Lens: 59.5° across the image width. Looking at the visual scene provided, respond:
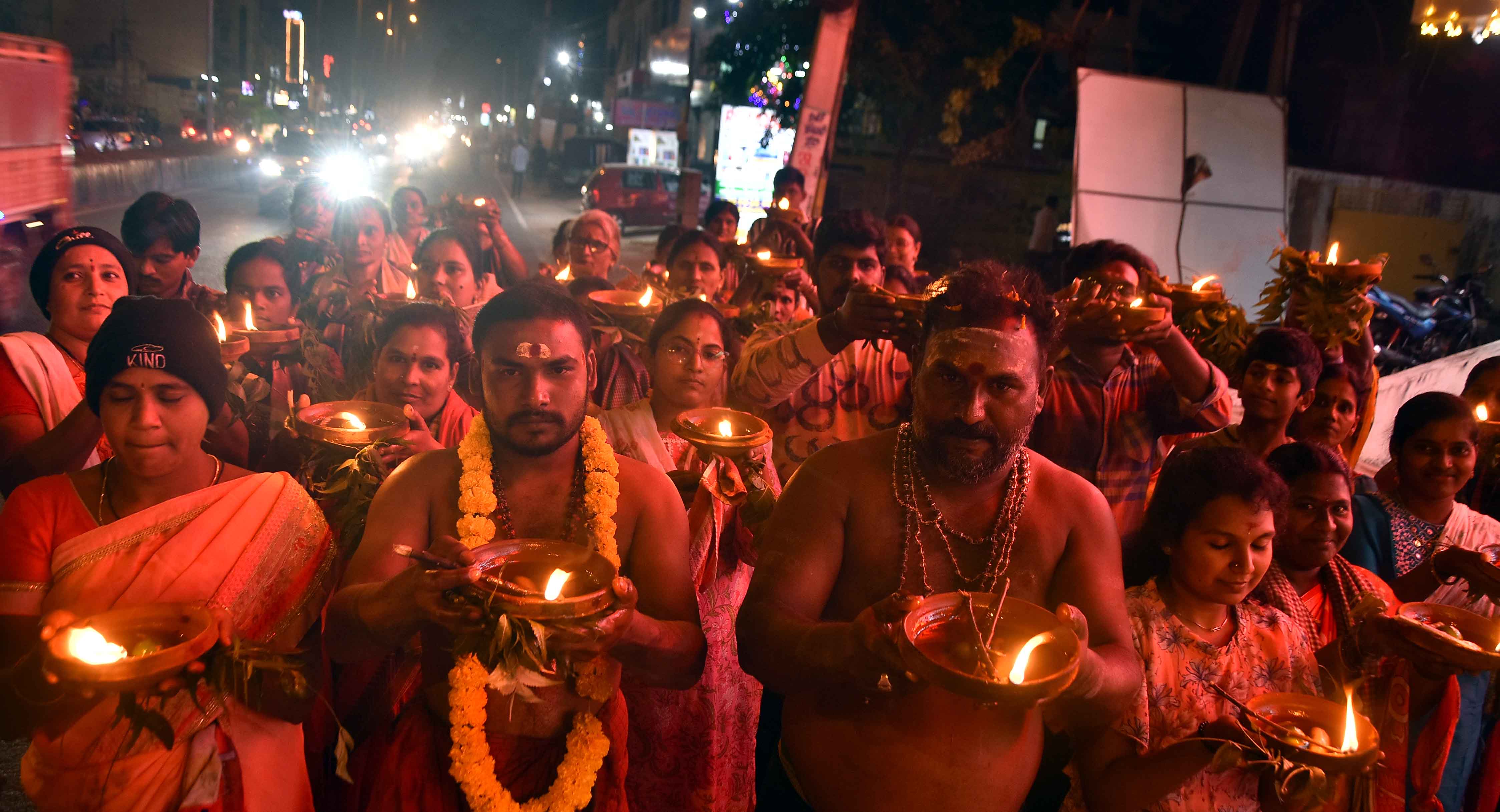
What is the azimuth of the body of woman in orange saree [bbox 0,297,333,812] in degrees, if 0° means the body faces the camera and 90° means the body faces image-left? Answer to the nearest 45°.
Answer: approximately 0°

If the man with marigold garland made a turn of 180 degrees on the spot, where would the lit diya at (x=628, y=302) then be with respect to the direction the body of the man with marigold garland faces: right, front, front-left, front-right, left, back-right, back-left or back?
front

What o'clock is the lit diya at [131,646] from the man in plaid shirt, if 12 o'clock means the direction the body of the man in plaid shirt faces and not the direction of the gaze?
The lit diya is roughly at 1 o'clock from the man in plaid shirt.

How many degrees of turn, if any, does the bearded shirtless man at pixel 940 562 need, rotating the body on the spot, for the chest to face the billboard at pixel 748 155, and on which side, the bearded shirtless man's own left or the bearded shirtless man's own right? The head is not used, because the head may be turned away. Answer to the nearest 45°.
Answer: approximately 180°

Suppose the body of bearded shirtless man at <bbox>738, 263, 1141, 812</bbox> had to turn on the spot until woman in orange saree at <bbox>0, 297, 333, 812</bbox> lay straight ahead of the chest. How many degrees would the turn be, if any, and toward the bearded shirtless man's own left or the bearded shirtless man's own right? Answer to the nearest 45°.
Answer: approximately 90° to the bearded shirtless man's own right

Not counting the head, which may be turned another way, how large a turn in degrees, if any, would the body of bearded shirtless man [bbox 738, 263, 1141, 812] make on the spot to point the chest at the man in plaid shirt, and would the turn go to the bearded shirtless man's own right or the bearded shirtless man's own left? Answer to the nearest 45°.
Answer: approximately 180°

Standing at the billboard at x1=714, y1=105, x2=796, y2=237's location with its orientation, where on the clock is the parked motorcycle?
The parked motorcycle is roughly at 11 o'clock from the billboard.

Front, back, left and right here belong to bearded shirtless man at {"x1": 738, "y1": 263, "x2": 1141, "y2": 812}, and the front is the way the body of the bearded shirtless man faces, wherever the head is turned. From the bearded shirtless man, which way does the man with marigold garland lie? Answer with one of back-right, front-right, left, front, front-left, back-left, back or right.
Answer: right

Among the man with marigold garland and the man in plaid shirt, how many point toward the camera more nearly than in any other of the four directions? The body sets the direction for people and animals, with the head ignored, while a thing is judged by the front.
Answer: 2

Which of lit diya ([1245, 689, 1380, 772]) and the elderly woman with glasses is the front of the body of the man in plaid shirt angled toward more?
the lit diya

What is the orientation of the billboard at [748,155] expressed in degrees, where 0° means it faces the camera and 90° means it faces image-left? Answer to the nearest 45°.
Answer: approximately 0°
